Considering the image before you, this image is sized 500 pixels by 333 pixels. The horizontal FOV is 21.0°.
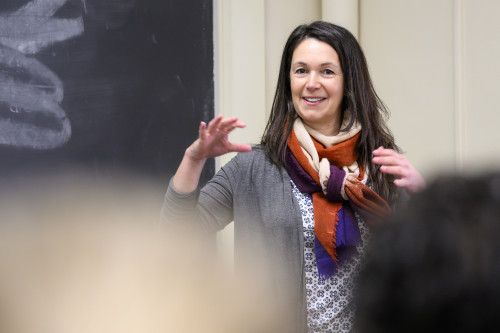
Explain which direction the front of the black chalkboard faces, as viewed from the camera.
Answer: facing the viewer

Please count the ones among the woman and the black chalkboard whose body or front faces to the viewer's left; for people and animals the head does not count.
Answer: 0

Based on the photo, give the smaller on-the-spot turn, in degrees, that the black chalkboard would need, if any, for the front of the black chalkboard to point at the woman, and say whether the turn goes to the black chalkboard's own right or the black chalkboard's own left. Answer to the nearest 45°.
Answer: approximately 45° to the black chalkboard's own left

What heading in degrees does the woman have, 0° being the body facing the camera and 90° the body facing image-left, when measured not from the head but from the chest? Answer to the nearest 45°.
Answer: approximately 315°

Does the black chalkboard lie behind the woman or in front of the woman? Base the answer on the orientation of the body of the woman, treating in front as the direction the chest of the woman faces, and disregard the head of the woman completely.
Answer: behind

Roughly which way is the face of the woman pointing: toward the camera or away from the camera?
toward the camera
